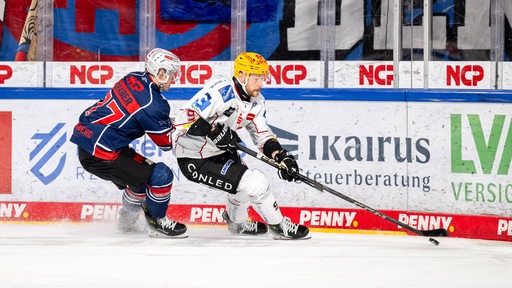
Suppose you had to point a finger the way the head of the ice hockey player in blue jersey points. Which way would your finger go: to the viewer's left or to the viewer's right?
to the viewer's right

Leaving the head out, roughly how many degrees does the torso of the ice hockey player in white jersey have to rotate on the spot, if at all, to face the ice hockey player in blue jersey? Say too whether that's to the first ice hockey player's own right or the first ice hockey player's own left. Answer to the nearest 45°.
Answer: approximately 135° to the first ice hockey player's own right

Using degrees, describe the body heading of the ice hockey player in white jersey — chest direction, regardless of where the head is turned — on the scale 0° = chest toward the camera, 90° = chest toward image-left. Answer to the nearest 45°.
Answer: approximately 315°

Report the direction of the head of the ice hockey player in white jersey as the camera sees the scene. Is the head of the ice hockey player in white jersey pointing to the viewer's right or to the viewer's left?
to the viewer's right

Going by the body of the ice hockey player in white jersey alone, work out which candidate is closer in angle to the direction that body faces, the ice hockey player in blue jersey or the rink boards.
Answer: the rink boards
